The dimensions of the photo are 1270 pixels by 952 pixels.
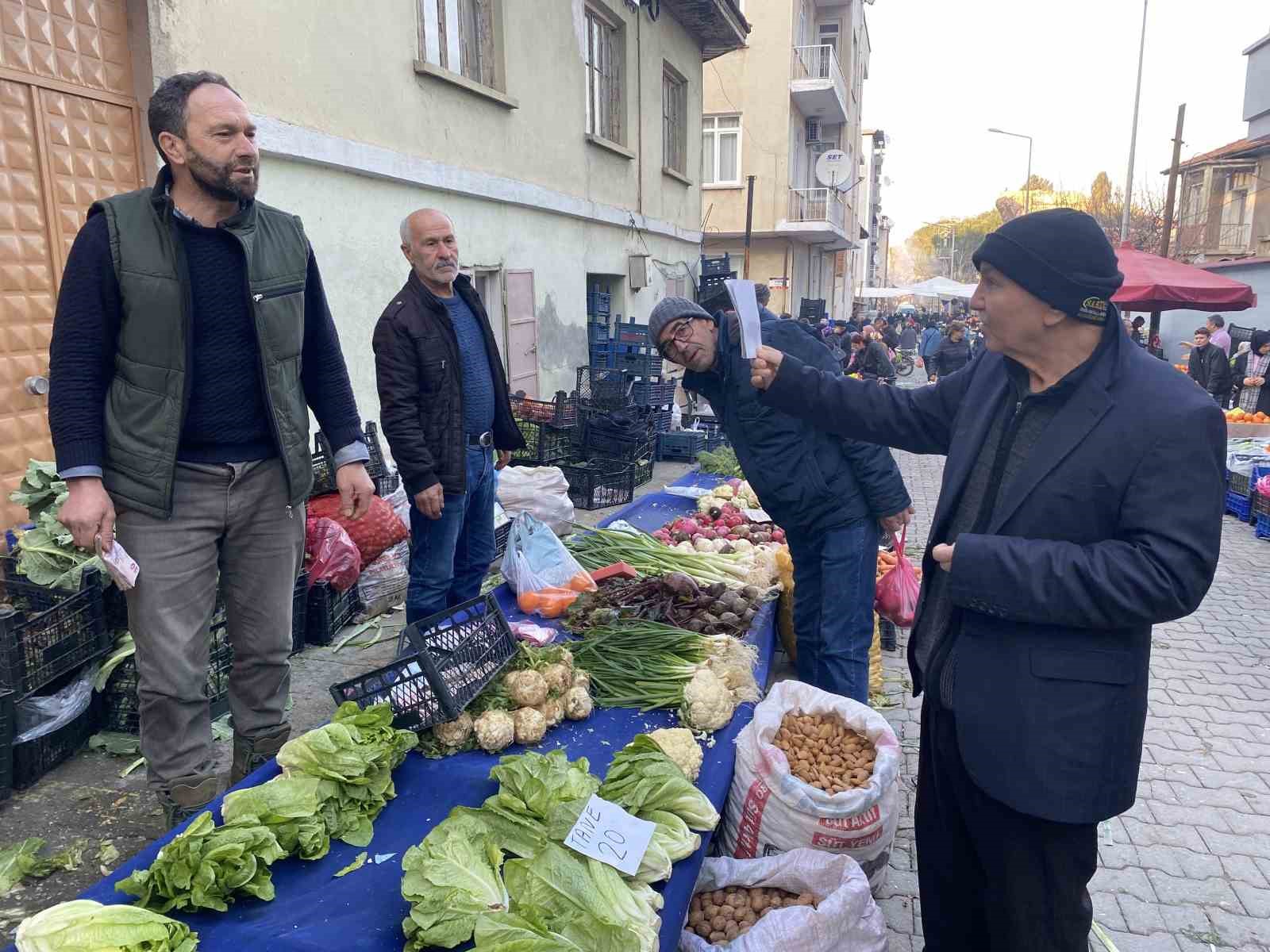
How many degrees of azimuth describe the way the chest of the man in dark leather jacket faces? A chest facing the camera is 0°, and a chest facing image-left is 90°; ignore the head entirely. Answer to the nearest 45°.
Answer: approximately 315°

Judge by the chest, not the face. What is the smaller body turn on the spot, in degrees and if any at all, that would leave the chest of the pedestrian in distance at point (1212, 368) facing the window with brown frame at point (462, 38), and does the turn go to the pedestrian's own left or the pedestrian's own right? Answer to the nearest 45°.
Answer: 0° — they already face it

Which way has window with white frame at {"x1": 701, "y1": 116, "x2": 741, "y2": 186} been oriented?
toward the camera

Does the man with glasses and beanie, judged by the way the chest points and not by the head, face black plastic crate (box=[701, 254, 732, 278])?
no

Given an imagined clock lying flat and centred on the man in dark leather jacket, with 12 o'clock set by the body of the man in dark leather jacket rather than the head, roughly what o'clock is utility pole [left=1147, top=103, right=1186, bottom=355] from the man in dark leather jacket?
The utility pole is roughly at 9 o'clock from the man in dark leather jacket.

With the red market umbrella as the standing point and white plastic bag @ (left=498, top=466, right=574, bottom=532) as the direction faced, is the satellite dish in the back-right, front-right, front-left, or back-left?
back-right

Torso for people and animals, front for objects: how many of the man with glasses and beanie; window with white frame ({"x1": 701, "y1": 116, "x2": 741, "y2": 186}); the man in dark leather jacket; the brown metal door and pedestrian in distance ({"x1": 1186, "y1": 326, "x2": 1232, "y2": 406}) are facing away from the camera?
0

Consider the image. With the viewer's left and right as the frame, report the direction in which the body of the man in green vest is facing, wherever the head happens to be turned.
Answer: facing the viewer and to the right of the viewer

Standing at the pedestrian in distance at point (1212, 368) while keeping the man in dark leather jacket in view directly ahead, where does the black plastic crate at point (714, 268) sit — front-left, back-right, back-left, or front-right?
front-right

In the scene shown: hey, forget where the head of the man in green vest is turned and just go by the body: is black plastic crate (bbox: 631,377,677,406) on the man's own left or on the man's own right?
on the man's own left

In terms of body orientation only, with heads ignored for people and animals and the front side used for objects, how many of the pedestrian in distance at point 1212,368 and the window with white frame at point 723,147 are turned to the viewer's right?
0

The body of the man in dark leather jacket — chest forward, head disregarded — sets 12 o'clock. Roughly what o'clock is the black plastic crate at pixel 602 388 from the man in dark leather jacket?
The black plastic crate is roughly at 8 o'clock from the man in dark leather jacket.

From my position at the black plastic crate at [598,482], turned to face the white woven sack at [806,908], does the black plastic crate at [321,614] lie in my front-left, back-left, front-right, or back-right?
front-right

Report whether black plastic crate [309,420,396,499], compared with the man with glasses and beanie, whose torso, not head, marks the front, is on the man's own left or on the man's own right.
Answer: on the man's own right

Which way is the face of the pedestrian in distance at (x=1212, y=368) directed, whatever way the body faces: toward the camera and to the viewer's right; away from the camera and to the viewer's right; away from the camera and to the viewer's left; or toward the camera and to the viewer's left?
toward the camera and to the viewer's left
